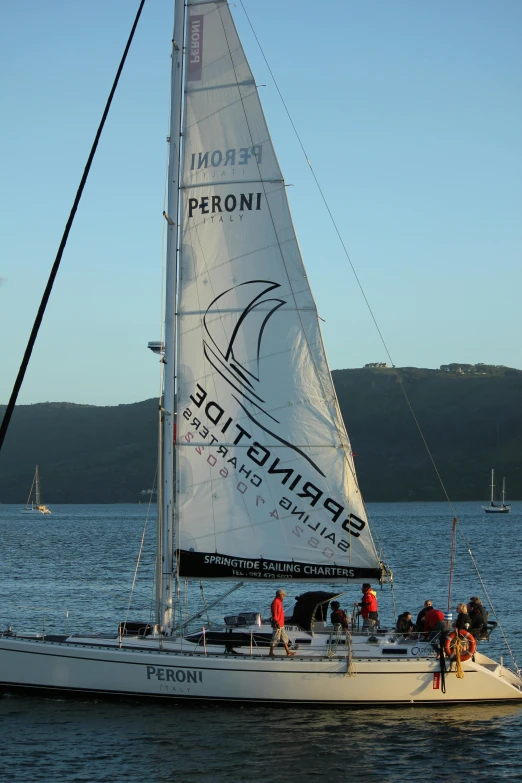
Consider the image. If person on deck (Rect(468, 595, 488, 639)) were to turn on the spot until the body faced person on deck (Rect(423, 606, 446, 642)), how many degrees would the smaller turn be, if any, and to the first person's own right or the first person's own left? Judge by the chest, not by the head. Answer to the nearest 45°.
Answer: approximately 45° to the first person's own left

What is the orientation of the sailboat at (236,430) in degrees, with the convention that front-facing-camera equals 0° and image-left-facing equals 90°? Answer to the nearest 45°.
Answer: approximately 90°

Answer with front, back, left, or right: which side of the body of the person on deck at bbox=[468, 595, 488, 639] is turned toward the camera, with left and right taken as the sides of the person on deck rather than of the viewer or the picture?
left
